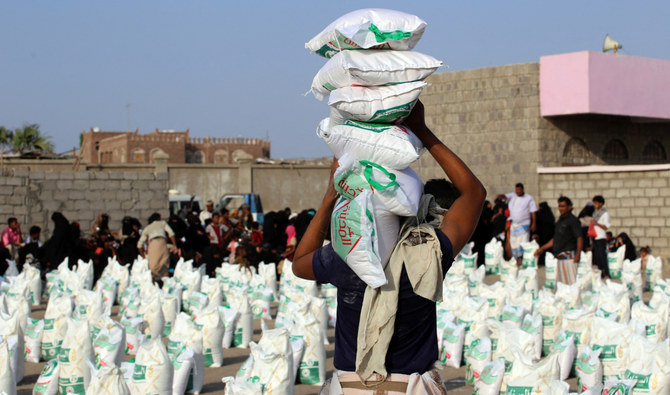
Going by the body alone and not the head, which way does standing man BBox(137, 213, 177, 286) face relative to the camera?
away from the camera

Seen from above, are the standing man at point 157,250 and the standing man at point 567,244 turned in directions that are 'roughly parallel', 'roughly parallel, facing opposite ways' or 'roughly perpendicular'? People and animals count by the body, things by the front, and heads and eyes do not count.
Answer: roughly perpendicular

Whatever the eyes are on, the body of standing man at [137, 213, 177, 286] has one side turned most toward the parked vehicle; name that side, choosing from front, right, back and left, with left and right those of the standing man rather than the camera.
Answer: front

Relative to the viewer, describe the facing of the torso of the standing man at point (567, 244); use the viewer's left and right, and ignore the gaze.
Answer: facing the viewer and to the left of the viewer

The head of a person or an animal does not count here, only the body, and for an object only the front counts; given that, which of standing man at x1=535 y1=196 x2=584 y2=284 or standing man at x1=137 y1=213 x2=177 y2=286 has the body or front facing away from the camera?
standing man at x1=137 y1=213 x2=177 y2=286

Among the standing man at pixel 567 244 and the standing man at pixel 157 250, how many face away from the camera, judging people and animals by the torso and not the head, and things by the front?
1

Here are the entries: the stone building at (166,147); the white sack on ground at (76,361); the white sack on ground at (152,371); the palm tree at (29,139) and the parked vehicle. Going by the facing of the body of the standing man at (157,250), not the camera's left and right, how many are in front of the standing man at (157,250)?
3

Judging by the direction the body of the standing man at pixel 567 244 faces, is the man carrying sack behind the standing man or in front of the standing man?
in front

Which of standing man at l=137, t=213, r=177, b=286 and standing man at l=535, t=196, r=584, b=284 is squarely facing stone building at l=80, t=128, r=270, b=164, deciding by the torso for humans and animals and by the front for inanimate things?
standing man at l=137, t=213, r=177, b=286

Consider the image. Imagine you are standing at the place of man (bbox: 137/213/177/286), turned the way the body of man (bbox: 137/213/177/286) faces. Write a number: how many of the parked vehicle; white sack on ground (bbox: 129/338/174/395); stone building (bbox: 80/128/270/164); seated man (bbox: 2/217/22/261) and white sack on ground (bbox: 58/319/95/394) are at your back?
2

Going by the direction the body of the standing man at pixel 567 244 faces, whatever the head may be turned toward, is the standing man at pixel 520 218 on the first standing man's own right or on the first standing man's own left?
on the first standing man's own right

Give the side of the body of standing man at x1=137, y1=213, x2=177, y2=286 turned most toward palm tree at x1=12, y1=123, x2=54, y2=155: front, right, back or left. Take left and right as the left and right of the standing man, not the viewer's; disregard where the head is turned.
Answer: front

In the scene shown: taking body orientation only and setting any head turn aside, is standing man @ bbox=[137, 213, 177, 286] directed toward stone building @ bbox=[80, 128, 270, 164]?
yes
